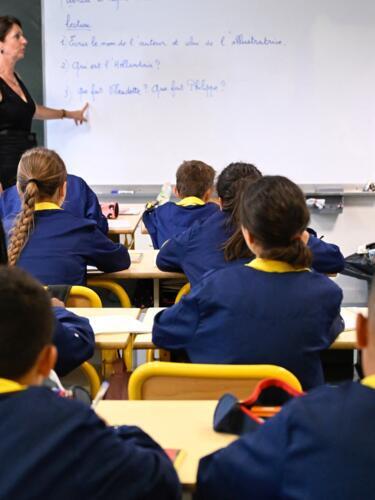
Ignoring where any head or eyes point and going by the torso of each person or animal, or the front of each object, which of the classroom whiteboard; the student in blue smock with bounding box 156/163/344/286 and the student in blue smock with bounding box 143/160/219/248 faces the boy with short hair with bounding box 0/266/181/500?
the classroom whiteboard

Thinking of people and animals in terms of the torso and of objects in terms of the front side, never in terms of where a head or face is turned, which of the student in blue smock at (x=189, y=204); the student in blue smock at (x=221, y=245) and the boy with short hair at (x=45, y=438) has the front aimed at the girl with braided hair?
the boy with short hair

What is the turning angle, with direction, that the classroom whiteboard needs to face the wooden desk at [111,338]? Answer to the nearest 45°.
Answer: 0° — it already faces it

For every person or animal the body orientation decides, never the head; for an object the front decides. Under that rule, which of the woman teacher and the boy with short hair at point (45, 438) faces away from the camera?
the boy with short hair

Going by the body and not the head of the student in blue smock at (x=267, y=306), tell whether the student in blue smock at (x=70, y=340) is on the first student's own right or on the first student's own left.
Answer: on the first student's own left

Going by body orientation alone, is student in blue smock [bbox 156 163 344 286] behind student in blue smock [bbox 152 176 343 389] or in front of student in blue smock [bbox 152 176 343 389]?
in front

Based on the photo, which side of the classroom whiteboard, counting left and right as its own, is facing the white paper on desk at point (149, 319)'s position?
front

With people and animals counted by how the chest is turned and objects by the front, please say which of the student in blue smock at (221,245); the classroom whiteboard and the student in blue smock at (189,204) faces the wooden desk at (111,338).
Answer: the classroom whiteboard

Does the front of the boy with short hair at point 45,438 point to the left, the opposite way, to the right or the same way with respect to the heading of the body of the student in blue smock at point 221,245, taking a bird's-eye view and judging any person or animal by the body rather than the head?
the same way

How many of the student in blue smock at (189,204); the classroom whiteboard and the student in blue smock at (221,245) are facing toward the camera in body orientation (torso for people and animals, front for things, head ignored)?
1

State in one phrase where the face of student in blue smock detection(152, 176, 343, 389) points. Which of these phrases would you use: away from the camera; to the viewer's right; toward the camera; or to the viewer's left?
away from the camera

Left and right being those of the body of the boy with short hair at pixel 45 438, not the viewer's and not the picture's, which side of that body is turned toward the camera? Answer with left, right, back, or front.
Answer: back

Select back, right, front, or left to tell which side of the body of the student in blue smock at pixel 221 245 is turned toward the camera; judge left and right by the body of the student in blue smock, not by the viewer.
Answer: back

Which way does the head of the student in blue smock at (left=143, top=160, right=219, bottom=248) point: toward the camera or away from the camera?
away from the camera

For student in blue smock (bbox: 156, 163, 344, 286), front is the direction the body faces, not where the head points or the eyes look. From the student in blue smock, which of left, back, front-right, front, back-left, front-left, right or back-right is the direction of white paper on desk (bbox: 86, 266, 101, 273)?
front-left

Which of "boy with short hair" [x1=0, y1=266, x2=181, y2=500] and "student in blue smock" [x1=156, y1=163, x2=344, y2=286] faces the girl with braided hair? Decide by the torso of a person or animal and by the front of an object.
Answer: the boy with short hair

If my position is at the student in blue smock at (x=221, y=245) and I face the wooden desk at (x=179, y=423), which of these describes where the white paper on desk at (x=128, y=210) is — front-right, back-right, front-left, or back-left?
back-right

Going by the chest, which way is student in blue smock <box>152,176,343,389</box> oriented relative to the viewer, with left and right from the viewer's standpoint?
facing away from the viewer

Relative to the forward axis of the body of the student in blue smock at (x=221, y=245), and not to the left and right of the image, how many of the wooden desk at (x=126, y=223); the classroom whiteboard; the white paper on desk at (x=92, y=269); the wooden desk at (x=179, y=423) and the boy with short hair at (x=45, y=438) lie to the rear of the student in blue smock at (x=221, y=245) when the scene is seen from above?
2

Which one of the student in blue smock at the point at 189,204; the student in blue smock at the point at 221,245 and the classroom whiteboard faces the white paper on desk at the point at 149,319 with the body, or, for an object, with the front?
the classroom whiteboard
